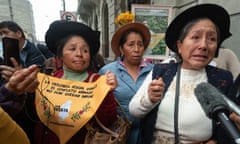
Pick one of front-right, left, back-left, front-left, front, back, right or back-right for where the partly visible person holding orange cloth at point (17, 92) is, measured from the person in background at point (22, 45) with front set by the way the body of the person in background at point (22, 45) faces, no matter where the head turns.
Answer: front-left

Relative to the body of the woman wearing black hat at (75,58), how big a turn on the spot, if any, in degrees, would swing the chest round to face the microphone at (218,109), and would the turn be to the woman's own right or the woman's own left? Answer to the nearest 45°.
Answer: approximately 45° to the woman's own left

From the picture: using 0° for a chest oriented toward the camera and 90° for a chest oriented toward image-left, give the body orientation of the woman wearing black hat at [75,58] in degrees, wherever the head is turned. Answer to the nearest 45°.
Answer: approximately 0°

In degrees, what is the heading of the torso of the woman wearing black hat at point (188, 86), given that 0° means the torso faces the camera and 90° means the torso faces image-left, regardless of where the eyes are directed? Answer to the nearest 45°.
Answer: approximately 0°

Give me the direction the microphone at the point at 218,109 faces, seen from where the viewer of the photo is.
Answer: facing away from the viewer and to the left of the viewer

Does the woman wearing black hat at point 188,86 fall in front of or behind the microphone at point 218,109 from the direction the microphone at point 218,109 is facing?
in front
